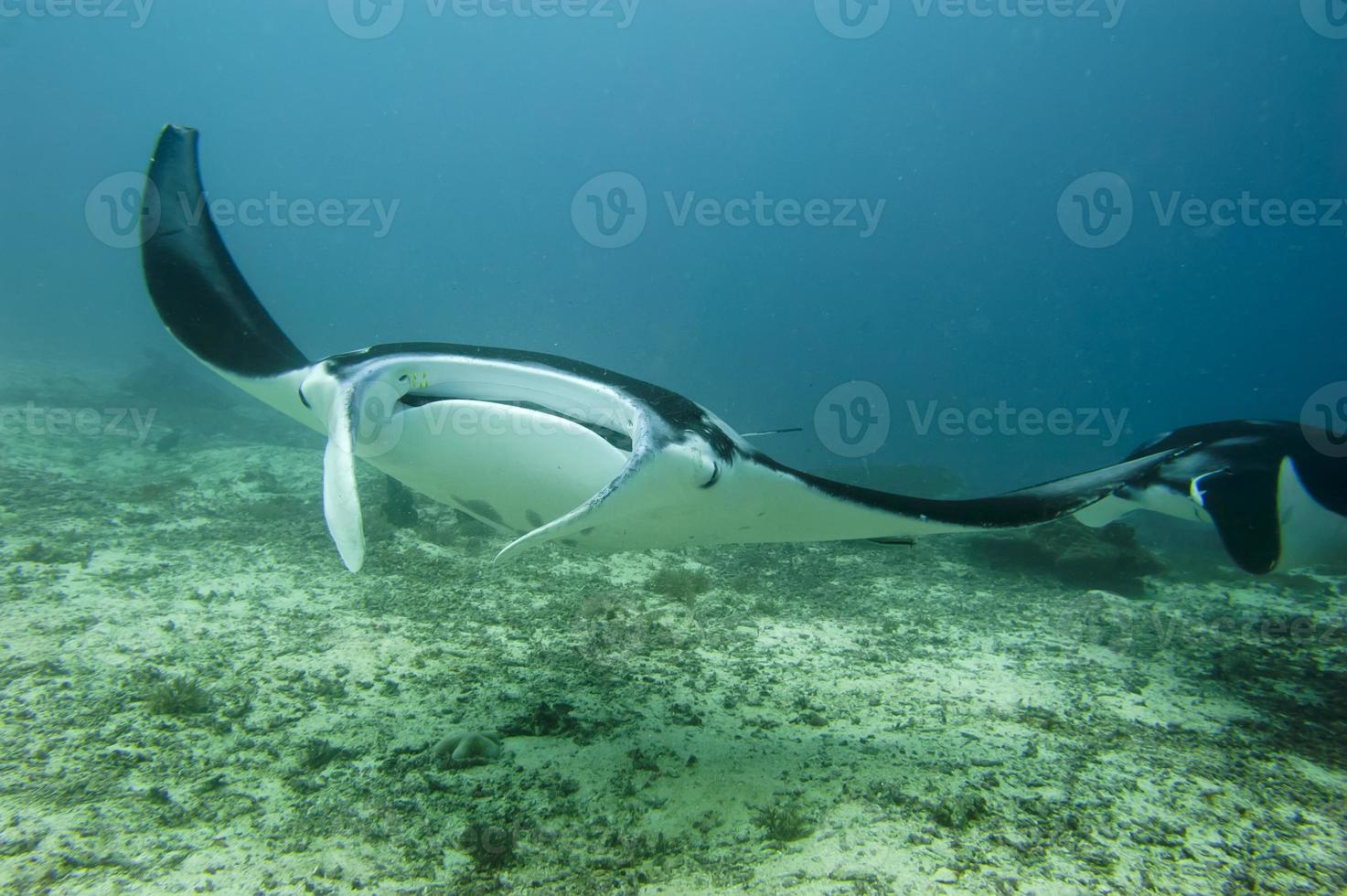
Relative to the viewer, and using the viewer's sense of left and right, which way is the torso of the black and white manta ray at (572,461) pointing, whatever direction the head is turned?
facing the viewer and to the left of the viewer
